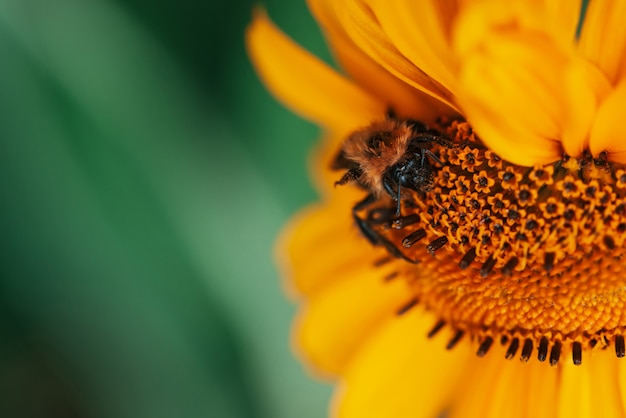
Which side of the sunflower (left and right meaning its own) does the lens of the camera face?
front
